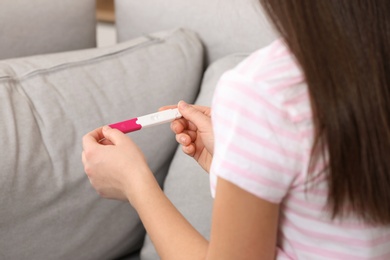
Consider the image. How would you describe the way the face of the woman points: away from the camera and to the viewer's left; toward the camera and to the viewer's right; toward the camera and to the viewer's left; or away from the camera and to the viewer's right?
away from the camera and to the viewer's left

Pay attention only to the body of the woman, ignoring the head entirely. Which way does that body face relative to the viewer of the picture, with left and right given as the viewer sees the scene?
facing away from the viewer and to the left of the viewer
